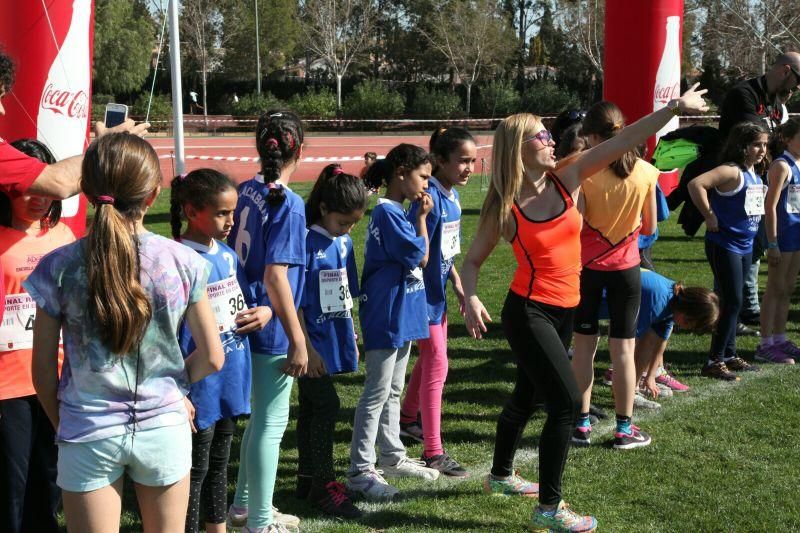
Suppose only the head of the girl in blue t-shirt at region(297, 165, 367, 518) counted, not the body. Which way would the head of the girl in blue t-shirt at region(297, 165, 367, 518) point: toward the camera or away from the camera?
toward the camera

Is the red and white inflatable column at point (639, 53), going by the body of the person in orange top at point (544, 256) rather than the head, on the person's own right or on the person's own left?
on the person's own left

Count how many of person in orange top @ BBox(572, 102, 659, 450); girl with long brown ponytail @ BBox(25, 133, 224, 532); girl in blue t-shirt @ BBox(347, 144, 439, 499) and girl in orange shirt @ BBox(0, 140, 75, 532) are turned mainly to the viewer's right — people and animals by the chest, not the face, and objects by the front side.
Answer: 1

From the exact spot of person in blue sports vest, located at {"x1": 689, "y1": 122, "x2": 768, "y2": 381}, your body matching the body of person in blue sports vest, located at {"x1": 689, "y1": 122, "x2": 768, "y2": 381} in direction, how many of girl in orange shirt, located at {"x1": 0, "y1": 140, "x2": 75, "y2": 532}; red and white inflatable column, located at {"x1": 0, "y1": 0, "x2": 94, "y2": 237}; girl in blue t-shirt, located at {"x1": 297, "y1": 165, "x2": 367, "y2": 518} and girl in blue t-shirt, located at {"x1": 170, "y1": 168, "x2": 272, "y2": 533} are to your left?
0

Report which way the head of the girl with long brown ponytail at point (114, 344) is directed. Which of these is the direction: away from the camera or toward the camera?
away from the camera

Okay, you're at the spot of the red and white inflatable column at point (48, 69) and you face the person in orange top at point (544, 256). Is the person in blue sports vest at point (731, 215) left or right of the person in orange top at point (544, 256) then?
left

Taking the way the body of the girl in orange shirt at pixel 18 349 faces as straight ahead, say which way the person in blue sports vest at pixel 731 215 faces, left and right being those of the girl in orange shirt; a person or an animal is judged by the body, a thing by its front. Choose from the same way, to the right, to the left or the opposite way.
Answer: the same way

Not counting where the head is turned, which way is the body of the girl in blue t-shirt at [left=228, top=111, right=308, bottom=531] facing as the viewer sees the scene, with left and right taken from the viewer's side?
facing away from the viewer and to the right of the viewer

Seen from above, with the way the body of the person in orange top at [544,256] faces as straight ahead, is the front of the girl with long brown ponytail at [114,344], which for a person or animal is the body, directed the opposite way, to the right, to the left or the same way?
the opposite way

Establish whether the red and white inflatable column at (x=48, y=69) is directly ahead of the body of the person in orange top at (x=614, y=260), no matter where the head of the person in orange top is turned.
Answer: no

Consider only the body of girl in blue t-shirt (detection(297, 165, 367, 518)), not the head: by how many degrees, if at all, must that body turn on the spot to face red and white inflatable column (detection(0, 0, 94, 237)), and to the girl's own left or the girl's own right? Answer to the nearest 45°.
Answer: approximately 180°

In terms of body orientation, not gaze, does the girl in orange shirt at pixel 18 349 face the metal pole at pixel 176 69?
no

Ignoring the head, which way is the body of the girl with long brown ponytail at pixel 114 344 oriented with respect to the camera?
away from the camera

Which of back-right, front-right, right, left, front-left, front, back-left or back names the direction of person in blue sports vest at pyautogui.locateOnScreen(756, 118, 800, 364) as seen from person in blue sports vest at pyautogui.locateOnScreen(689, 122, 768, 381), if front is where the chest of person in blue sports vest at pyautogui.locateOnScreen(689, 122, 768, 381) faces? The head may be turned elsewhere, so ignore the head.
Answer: left

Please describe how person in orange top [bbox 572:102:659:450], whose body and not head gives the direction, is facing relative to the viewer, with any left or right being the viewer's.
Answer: facing away from the viewer
